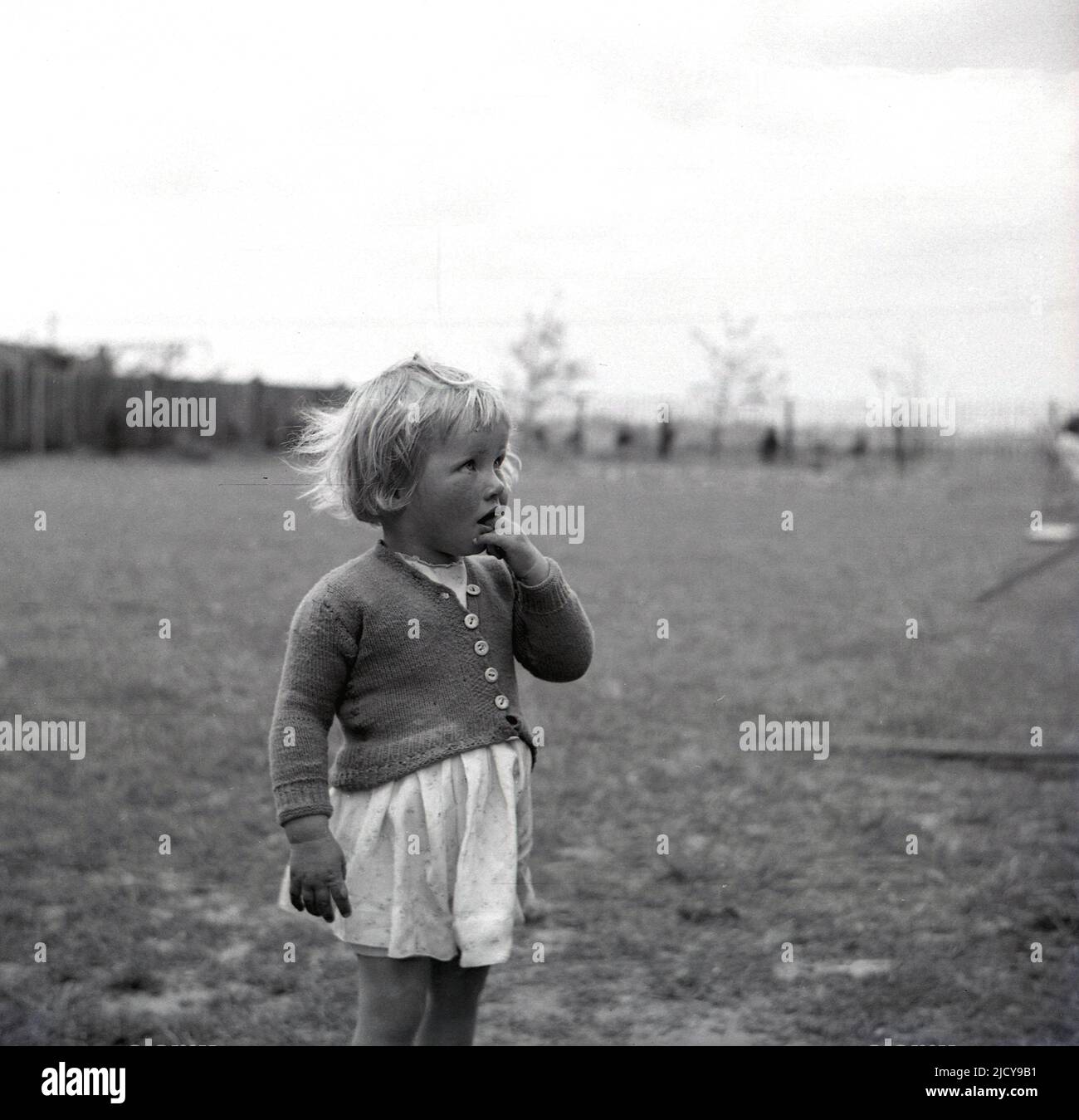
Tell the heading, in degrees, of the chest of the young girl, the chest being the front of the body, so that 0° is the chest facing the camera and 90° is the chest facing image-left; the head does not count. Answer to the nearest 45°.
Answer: approximately 315°

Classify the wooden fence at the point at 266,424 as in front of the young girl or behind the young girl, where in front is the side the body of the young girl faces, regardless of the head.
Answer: behind
